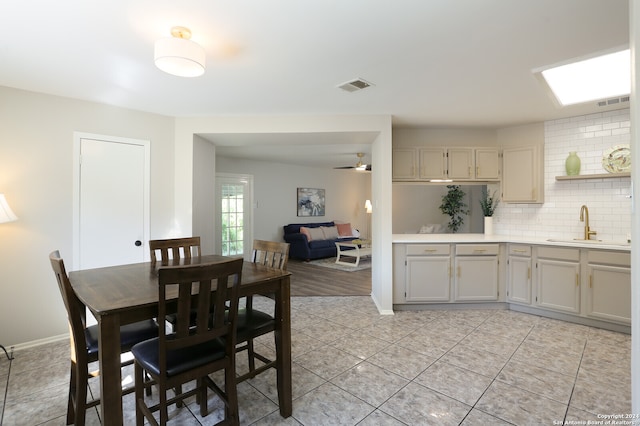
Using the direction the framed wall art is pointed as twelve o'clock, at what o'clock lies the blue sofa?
The blue sofa is roughly at 12 o'clock from the framed wall art.

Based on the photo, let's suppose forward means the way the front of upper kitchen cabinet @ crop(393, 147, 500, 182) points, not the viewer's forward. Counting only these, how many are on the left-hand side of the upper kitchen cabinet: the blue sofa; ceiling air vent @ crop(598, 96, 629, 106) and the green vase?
2

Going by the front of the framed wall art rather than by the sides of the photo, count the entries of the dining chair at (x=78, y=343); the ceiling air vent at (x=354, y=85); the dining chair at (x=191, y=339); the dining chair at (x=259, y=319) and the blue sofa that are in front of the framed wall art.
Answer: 5

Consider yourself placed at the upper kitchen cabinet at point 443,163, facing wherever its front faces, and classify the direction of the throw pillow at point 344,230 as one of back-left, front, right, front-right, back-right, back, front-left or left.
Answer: back-right

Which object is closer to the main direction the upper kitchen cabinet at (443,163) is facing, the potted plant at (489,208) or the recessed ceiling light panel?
the recessed ceiling light panel

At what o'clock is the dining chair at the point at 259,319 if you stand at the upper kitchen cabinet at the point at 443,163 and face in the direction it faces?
The dining chair is roughly at 1 o'clock from the upper kitchen cabinet.

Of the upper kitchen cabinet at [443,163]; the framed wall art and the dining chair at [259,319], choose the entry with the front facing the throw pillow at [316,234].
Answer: the framed wall art

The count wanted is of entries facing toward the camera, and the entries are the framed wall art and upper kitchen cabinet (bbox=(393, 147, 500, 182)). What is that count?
2

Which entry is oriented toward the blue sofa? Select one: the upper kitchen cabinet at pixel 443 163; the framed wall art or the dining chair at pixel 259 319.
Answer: the framed wall art

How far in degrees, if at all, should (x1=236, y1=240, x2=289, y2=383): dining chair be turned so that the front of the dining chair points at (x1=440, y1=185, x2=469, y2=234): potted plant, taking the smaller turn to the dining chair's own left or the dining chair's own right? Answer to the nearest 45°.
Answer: approximately 180°

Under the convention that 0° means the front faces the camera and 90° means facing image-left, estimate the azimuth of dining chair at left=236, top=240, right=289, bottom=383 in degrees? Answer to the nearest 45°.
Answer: approximately 45°

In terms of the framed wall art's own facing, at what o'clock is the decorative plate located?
The decorative plate is roughly at 11 o'clock from the framed wall art.

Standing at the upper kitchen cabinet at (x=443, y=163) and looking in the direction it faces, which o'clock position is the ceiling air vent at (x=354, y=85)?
The ceiling air vent is roughly at 1 o'clock from the upper kitchen cabinet.

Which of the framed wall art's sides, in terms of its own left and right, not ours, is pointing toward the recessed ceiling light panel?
front

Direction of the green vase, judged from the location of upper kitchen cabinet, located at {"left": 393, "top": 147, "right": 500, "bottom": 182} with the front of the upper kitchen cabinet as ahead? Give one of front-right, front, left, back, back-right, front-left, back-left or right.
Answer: left
